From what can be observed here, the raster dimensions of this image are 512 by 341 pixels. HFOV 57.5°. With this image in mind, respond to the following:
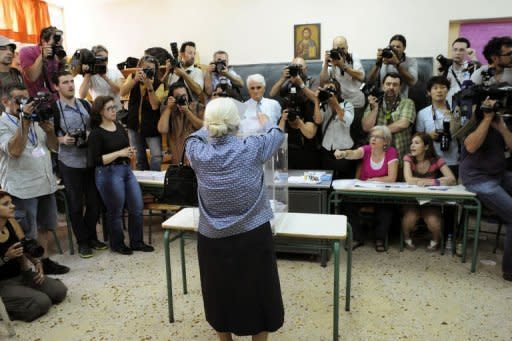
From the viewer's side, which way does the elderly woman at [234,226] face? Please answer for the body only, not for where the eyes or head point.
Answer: away from the camera

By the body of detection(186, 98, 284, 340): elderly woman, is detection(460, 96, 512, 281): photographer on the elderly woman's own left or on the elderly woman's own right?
on the elderly woman's own right

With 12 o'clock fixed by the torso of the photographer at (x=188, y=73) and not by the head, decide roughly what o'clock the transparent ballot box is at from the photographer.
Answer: The transparent ballot box is roughly at 10 o'clock from the photographer.

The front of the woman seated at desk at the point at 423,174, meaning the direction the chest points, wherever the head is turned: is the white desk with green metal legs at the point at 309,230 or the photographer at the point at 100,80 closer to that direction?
the white desk with green metal legs
